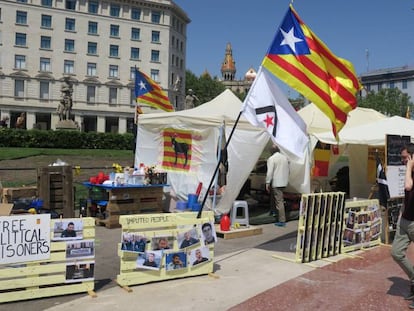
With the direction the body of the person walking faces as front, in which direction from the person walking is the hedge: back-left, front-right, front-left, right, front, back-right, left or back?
front-right

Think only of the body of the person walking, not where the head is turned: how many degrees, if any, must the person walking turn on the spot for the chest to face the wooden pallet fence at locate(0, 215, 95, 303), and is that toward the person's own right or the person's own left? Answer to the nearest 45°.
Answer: approximately 45° to the person's own left

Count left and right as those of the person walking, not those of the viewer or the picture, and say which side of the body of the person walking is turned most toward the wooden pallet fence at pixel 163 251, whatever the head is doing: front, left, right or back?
front

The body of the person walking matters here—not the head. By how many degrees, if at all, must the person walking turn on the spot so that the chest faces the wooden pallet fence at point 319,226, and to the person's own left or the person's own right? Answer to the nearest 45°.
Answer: approximately 45° to the person's own right

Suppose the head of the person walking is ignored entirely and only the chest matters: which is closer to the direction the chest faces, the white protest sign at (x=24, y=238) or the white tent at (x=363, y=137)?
the white protest sign

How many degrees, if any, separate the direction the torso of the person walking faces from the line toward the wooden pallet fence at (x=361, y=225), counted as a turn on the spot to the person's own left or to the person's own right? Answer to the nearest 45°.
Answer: approximately 90° to the person's own right

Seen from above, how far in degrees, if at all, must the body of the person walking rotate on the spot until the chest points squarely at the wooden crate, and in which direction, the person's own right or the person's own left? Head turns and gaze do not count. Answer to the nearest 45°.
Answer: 0° — they already face it

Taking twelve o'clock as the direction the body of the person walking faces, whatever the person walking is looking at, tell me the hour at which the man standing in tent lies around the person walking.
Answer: The man standing in tent is roughly at 2 o'clock from the person walking.

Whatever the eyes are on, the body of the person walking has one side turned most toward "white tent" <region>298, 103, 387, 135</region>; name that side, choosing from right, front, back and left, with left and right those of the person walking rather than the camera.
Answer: right

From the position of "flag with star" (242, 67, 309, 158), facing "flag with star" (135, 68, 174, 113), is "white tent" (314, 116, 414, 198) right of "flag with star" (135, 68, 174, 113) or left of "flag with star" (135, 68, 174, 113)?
right

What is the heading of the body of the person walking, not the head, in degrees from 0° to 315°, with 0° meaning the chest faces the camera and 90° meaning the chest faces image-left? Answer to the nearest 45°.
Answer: approximately 90°

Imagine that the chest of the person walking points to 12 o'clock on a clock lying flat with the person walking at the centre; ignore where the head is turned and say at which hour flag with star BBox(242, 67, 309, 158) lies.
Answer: The flag with star is roughly at 1 o'clock from the person walking.
